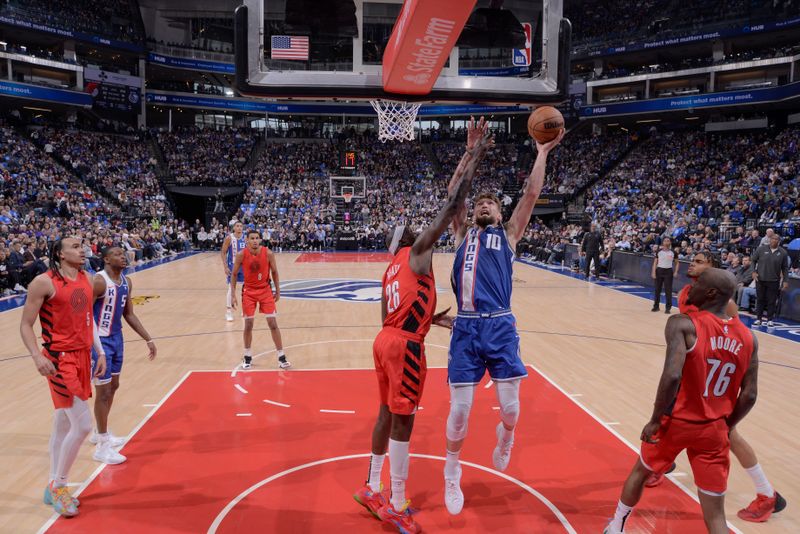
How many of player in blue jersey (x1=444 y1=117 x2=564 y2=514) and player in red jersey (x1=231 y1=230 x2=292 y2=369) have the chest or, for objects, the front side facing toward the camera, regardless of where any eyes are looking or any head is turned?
2

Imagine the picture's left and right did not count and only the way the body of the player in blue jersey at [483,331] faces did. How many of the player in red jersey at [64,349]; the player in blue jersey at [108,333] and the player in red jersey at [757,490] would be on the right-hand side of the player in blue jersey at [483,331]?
2

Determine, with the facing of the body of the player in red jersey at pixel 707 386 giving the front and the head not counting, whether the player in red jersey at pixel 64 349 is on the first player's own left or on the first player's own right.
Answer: on the first player's own left

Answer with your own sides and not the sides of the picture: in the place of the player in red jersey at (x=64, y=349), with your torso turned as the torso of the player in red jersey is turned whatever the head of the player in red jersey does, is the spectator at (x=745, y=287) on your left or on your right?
on your left

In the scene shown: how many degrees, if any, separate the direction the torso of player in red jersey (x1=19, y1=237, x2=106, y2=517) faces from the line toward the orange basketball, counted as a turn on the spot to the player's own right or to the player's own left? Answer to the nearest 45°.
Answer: approximately 45° to the player's own left

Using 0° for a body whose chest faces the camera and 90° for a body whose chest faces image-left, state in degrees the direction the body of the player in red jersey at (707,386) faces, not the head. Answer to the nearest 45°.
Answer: approximately 135°
